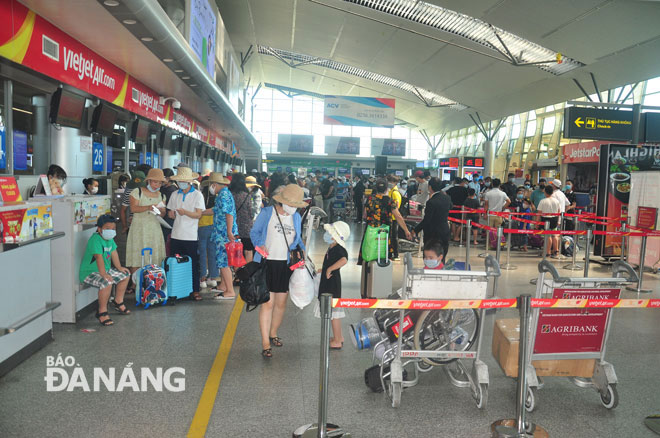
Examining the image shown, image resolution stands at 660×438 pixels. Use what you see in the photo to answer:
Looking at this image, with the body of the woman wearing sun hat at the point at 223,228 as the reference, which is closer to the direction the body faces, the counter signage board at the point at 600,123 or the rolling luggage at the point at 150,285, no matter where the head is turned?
the rolling luggage

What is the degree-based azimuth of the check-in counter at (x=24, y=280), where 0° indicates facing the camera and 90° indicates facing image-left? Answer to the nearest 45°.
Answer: approximately 315°

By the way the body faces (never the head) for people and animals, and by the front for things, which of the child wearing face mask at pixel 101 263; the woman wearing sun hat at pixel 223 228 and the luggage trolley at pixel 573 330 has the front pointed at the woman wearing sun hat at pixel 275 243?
the child wearing face mask

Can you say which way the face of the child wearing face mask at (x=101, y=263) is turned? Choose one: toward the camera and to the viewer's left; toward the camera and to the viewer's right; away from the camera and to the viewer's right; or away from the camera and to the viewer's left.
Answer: toward the camera and to the viewer's right

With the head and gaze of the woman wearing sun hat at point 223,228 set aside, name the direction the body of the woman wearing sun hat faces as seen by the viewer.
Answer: to the viewer's left

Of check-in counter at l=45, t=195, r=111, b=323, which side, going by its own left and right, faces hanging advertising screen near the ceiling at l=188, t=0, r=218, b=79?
left
